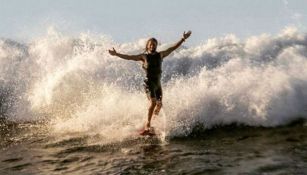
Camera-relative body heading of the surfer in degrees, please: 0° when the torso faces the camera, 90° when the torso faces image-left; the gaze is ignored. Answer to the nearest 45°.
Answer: approximately 0°
